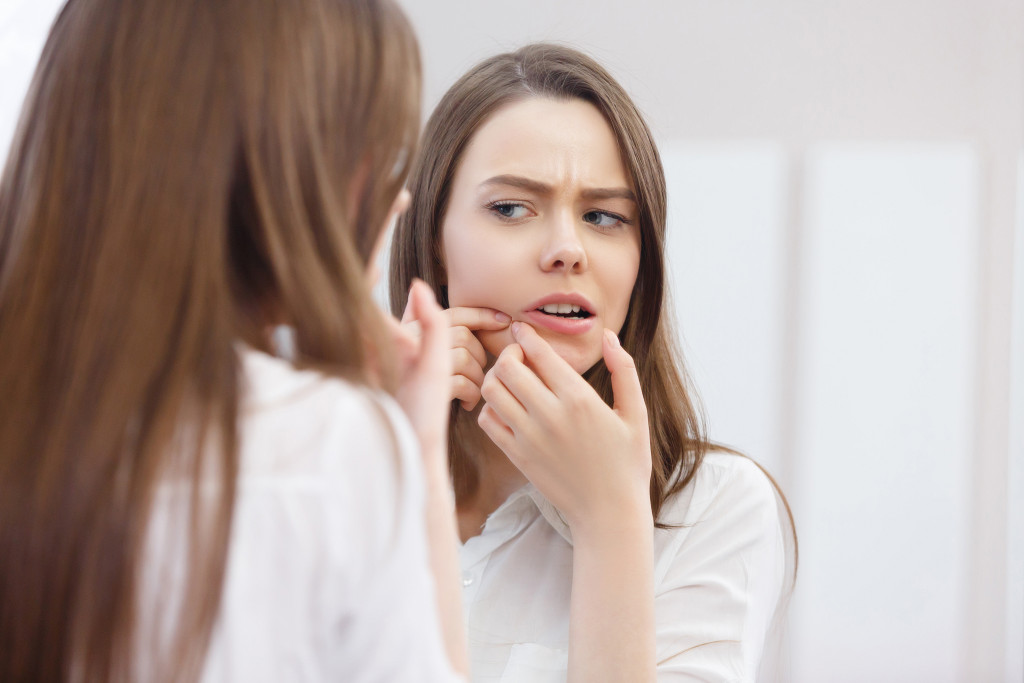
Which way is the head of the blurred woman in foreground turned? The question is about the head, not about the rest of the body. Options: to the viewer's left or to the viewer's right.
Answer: to the viewer's right

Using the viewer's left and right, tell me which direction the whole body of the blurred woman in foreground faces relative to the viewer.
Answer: facing away from the viewer and to the right of the viewer
